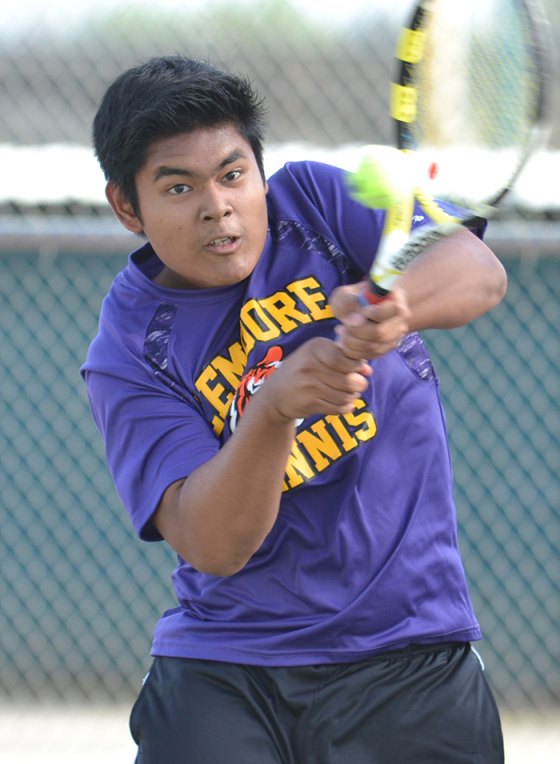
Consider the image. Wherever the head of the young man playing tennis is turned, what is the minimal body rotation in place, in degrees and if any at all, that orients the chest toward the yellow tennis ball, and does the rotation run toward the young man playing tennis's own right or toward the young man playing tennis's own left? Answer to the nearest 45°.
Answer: approximately 45° to the young man playing tennis's own left

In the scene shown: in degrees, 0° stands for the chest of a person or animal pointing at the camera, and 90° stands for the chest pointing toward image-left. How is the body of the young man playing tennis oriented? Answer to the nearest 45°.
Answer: approximately 0°

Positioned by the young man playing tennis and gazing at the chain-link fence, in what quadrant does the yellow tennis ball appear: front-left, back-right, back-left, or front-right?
back-right

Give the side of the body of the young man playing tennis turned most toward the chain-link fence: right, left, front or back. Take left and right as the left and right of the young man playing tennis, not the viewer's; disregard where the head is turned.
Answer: back

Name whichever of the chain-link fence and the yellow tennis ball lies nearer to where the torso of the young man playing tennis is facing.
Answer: the yellow tennis ball
